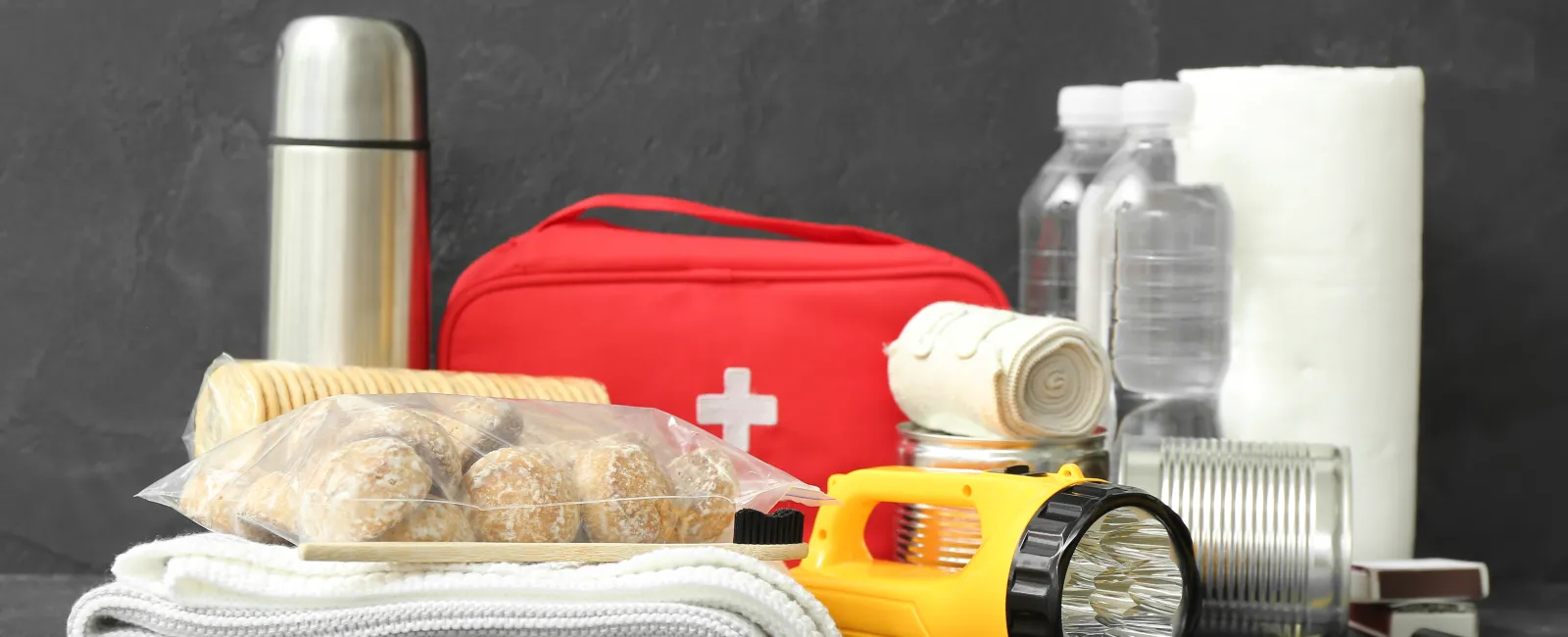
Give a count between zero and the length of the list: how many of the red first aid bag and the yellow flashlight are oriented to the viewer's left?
0

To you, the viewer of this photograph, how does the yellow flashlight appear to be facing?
facing the viewer and to the right of the viewer

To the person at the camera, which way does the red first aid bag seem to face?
facing the viewer

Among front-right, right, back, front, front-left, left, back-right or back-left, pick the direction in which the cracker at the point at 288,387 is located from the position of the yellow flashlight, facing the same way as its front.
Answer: back-right

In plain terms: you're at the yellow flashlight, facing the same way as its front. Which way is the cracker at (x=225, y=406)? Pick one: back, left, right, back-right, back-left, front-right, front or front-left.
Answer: back-right
